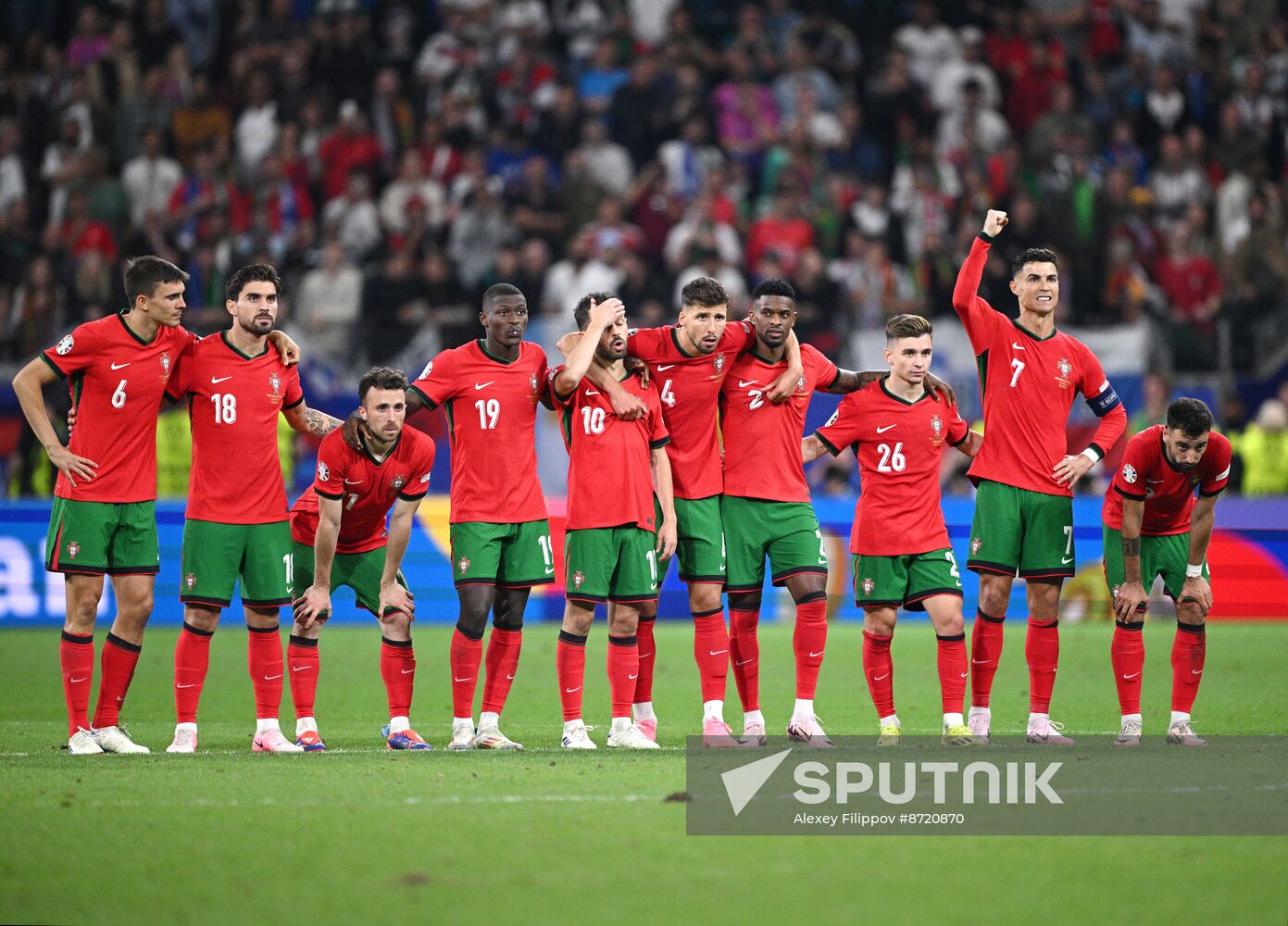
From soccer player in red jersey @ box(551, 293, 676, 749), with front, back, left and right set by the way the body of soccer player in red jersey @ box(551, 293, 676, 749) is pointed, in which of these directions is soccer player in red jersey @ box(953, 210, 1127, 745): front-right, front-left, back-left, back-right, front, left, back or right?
left

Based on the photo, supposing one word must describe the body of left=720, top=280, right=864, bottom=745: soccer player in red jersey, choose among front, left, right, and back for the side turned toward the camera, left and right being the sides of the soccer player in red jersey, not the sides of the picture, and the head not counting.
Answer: front

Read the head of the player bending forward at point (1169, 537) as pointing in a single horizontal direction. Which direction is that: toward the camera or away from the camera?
toward the camera

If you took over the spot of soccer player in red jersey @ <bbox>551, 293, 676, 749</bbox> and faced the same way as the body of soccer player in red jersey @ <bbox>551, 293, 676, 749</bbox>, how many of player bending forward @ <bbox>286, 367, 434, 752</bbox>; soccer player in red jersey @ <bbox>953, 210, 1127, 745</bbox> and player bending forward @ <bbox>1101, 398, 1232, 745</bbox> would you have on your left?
2

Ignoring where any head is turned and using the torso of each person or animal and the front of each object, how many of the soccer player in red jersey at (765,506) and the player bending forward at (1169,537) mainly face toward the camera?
2

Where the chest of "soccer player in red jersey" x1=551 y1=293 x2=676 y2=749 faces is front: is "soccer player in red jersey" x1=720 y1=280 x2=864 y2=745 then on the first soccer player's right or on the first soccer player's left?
on the first soccer player's left

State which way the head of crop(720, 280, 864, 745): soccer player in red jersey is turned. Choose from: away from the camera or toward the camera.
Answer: toward the camera

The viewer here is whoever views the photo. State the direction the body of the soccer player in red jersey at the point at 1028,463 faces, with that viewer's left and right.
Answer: facing the viewer

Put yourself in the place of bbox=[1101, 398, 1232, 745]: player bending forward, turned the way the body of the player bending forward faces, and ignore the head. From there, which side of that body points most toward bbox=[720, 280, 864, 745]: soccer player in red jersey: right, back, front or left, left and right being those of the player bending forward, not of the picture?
right

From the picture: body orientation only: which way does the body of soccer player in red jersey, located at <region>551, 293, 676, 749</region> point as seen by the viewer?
toward the camera

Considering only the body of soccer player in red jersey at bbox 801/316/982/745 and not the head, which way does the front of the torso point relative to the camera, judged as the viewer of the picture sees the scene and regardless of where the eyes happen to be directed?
toward the camera

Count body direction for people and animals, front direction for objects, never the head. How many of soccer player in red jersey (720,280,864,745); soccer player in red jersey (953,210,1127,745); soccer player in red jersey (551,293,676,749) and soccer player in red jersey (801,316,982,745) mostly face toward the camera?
4
